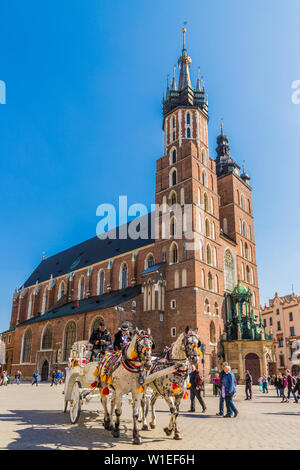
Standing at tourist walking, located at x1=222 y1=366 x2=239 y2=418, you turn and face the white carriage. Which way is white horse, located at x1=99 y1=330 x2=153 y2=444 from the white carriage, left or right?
left

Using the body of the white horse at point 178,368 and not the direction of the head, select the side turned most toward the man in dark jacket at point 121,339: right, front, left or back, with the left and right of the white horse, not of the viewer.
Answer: back

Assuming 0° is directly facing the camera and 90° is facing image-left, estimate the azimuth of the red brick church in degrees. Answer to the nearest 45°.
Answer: approximately 315°

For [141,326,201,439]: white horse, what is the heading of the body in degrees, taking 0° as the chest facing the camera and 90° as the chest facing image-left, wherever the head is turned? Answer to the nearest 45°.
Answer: approximately 315°

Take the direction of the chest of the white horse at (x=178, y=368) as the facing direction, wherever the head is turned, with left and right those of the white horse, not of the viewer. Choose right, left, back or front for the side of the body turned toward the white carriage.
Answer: back

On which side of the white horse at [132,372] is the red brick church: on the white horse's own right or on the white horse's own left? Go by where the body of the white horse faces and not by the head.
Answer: on the white horse's own left

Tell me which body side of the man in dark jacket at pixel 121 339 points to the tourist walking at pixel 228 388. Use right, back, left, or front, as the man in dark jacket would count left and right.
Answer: left

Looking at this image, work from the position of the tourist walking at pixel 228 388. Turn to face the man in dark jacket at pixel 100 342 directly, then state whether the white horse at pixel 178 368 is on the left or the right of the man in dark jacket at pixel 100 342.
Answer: left

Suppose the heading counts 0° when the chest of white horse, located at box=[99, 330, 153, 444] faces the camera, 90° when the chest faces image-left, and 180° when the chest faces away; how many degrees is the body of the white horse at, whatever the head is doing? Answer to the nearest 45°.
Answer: approximately 315°

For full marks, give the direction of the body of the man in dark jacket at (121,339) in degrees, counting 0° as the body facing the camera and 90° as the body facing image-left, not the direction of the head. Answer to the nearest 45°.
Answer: approximately 315°

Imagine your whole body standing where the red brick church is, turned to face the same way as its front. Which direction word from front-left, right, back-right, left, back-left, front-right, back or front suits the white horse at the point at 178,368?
front-right

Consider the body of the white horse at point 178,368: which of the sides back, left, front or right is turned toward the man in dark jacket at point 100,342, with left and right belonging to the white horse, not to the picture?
back

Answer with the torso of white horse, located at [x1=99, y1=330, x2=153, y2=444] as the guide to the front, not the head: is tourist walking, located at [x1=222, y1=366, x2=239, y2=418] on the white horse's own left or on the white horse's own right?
on the white horse's own left
